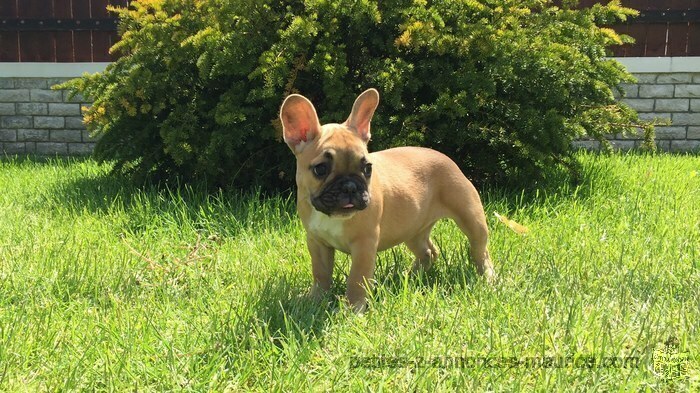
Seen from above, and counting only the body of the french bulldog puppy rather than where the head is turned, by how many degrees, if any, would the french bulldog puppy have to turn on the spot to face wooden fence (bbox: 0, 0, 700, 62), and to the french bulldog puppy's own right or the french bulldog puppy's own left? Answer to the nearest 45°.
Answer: approximately 90° to the french bulldog puppy's own right

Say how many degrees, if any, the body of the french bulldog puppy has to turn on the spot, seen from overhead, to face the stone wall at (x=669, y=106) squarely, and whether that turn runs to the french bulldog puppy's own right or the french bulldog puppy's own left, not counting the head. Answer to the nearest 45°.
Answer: approximately 180°

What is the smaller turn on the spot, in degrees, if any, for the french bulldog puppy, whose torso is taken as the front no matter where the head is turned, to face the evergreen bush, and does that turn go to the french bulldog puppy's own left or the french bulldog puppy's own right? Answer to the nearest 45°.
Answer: approximately 135° to the french bulldog puppy's own right

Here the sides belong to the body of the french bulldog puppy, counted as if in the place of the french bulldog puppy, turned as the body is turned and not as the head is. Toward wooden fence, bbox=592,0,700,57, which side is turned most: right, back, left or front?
back
